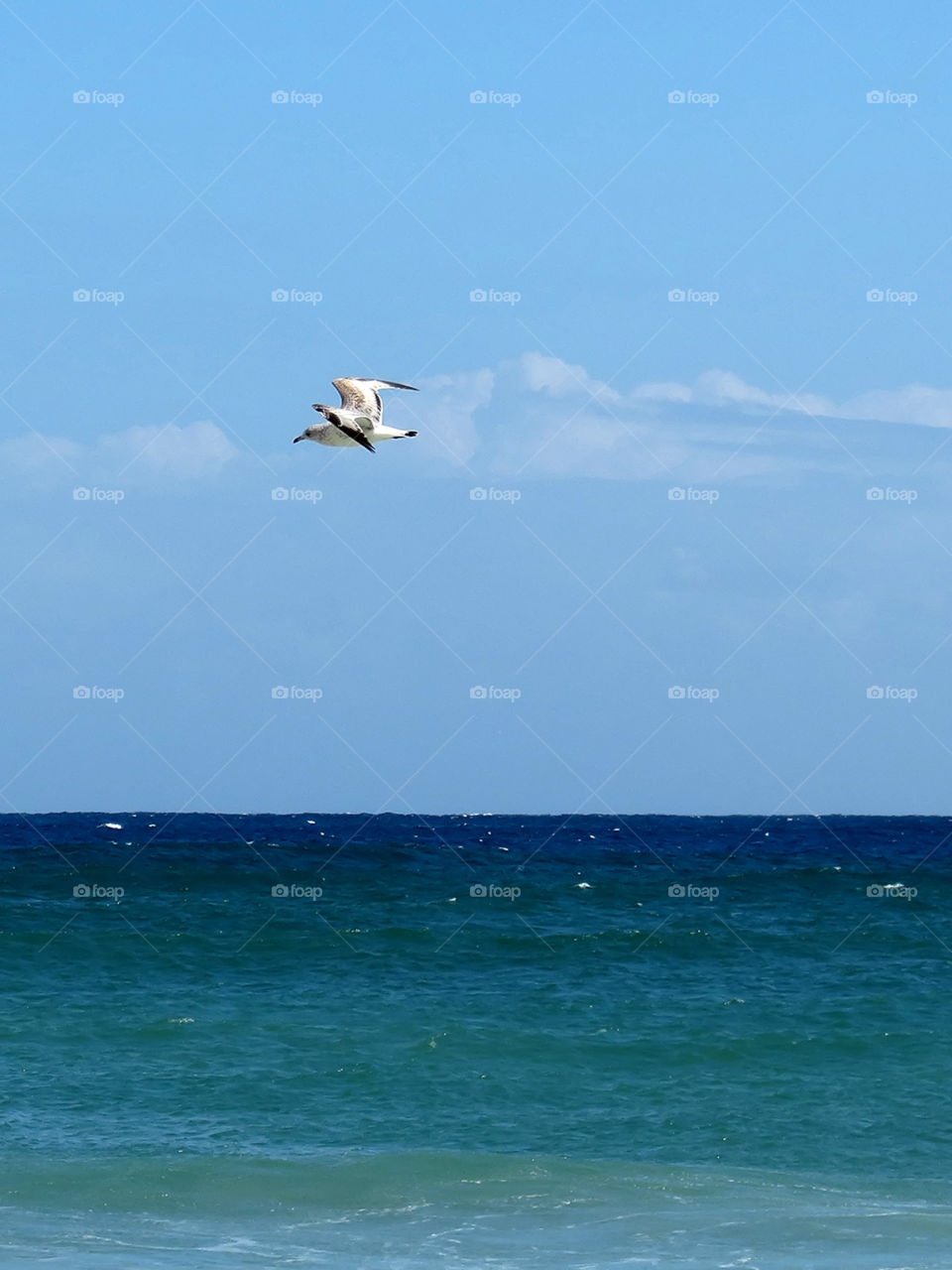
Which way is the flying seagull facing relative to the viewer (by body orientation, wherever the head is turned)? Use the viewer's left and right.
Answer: facing to the left of the viewer
